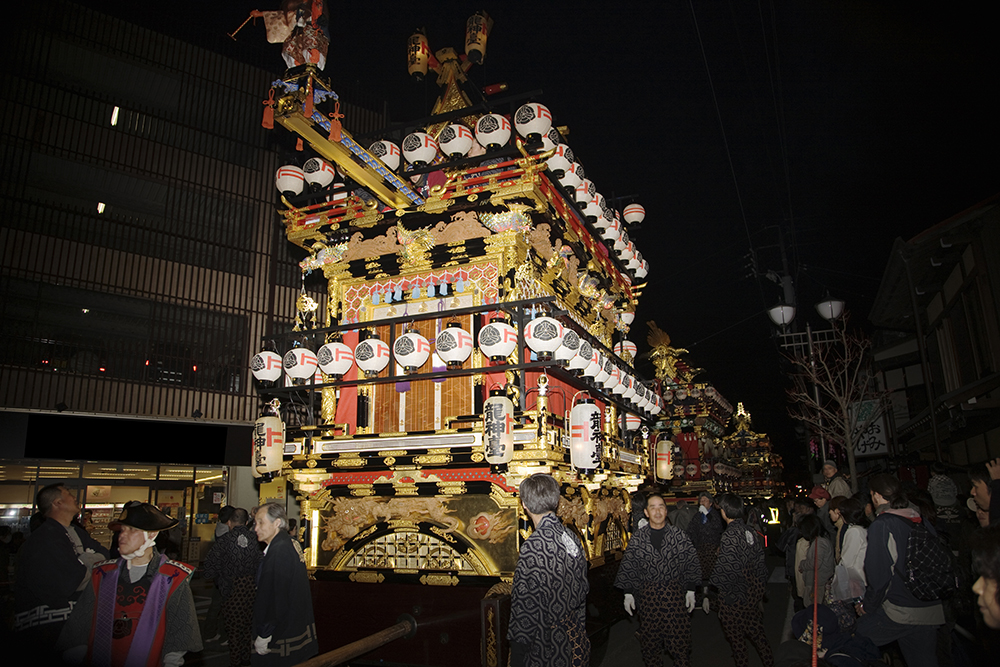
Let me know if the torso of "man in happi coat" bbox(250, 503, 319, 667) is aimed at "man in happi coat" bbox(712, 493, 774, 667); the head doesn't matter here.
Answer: no

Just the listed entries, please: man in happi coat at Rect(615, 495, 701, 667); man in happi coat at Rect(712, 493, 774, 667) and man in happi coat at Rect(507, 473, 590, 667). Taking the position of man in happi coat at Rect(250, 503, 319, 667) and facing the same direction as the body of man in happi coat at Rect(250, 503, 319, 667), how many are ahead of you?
0

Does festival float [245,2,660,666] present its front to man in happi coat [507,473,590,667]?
no

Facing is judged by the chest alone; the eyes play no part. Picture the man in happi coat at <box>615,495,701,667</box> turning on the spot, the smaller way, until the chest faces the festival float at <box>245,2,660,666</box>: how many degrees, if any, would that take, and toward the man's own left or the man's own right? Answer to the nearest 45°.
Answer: approximately 135° to the man's own right

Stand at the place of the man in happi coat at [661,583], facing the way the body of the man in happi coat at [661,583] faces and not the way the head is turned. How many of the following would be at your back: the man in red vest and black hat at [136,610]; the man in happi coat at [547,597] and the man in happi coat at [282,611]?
0

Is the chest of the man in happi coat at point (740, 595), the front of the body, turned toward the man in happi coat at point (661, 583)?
no

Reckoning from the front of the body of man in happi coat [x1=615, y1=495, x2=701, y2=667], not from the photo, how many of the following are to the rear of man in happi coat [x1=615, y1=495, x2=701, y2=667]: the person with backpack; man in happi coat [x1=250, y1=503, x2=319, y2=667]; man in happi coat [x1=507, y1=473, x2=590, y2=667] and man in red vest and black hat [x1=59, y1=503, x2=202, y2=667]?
0

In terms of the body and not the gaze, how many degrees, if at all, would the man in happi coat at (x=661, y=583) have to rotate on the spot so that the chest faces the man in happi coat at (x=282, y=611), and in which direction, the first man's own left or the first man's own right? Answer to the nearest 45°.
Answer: approximately 45° to the first man's own right

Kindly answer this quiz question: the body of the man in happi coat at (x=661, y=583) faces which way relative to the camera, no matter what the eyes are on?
toward the camera

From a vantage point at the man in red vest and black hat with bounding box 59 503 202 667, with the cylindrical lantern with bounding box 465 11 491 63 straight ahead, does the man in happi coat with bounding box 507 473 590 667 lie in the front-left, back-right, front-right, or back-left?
front-right
